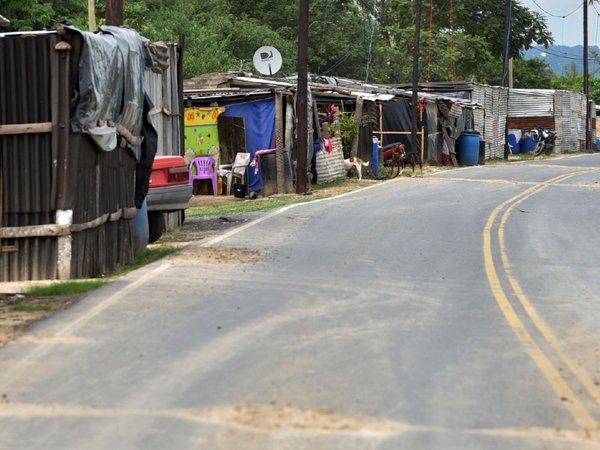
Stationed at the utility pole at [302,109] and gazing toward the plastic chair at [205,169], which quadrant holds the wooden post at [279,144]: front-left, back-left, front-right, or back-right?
front-right

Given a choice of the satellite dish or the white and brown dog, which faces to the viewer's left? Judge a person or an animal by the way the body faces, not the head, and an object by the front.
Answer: the white and brown dog

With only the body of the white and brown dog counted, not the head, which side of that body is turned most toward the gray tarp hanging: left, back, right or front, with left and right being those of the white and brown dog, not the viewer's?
left

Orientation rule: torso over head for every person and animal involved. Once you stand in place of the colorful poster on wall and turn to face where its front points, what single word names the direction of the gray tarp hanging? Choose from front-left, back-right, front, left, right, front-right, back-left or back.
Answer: front

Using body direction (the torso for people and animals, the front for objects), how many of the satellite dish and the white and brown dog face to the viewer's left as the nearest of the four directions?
1

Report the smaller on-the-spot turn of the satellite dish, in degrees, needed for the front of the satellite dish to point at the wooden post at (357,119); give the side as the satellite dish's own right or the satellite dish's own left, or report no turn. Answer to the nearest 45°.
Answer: approximately 90° to the satellite dish's own left

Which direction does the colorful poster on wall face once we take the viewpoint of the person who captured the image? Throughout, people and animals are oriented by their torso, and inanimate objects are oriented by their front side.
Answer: facing the viewer

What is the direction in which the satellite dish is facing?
toward the camera

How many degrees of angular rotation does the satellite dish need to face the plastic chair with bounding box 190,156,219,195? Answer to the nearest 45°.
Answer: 0° — it already faces it

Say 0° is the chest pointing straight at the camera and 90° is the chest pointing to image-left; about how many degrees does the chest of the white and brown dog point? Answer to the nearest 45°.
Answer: approximately 90°
